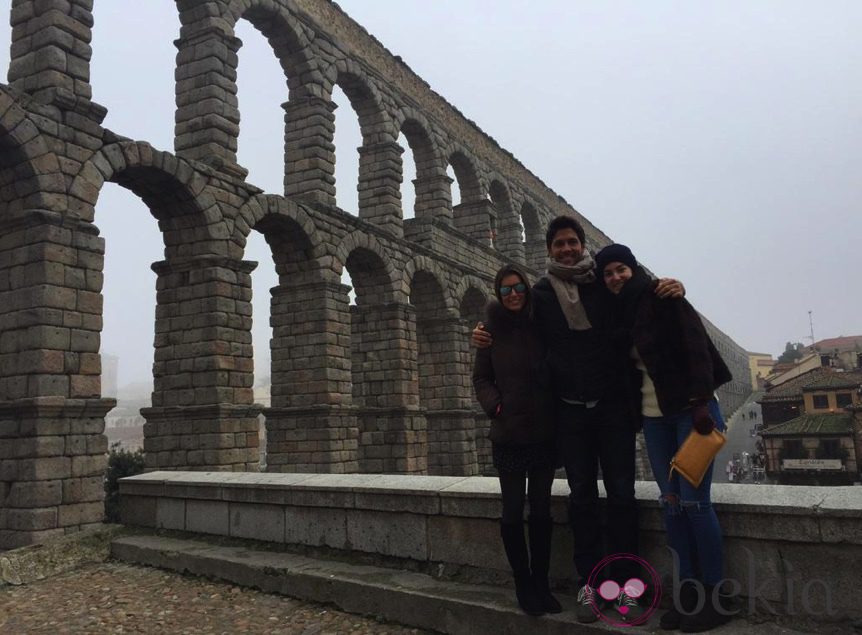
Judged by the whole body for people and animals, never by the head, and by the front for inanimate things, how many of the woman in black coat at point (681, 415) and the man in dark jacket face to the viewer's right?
0

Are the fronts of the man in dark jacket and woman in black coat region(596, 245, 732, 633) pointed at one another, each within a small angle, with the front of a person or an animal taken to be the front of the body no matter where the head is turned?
no

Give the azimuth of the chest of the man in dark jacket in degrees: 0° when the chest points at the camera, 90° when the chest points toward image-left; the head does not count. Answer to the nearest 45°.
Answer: approximately 0°

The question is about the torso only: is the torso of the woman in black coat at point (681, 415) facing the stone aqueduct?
no

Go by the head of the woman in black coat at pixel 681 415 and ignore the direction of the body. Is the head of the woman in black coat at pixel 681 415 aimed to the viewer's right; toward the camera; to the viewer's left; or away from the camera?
toward the camera

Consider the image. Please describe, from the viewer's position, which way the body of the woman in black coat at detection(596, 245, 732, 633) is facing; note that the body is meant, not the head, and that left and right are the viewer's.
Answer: facing the viewer and to the left of the viewer

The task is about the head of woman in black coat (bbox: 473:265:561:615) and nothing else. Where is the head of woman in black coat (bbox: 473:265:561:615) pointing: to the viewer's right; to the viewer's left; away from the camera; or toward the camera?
toward the camera
